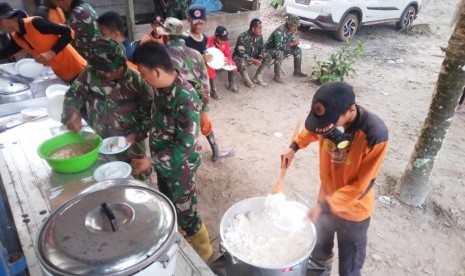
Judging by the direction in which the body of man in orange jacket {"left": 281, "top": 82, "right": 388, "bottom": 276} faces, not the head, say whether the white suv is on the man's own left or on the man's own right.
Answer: on the man's own right

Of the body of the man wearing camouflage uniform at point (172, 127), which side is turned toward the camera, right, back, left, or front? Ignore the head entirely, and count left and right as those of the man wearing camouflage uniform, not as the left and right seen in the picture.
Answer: left

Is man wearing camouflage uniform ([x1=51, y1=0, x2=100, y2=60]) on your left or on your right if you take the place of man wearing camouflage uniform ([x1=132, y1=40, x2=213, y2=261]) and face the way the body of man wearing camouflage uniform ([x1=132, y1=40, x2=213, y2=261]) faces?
on your right

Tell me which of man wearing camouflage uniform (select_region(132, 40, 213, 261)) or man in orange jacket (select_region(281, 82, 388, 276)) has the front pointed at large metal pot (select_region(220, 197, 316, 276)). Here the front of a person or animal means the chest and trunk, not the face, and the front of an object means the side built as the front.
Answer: the man in orange jacket

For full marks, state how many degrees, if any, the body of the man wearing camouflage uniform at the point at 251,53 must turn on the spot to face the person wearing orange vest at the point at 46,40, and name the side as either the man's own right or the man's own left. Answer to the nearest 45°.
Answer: approximately 90° to the man's own right

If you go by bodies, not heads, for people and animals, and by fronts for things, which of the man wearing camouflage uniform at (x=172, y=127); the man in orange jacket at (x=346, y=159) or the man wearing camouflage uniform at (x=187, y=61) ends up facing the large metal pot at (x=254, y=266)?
the man in orange jacket

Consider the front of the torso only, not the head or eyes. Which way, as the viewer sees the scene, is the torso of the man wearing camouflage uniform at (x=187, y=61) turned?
to the viewer's left

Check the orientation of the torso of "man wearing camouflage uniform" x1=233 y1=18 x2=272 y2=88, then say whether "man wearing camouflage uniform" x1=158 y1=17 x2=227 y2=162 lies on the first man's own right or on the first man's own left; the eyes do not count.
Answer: on the first man's own right

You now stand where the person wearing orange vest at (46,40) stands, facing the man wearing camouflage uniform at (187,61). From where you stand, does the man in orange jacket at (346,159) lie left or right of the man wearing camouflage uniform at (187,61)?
right
